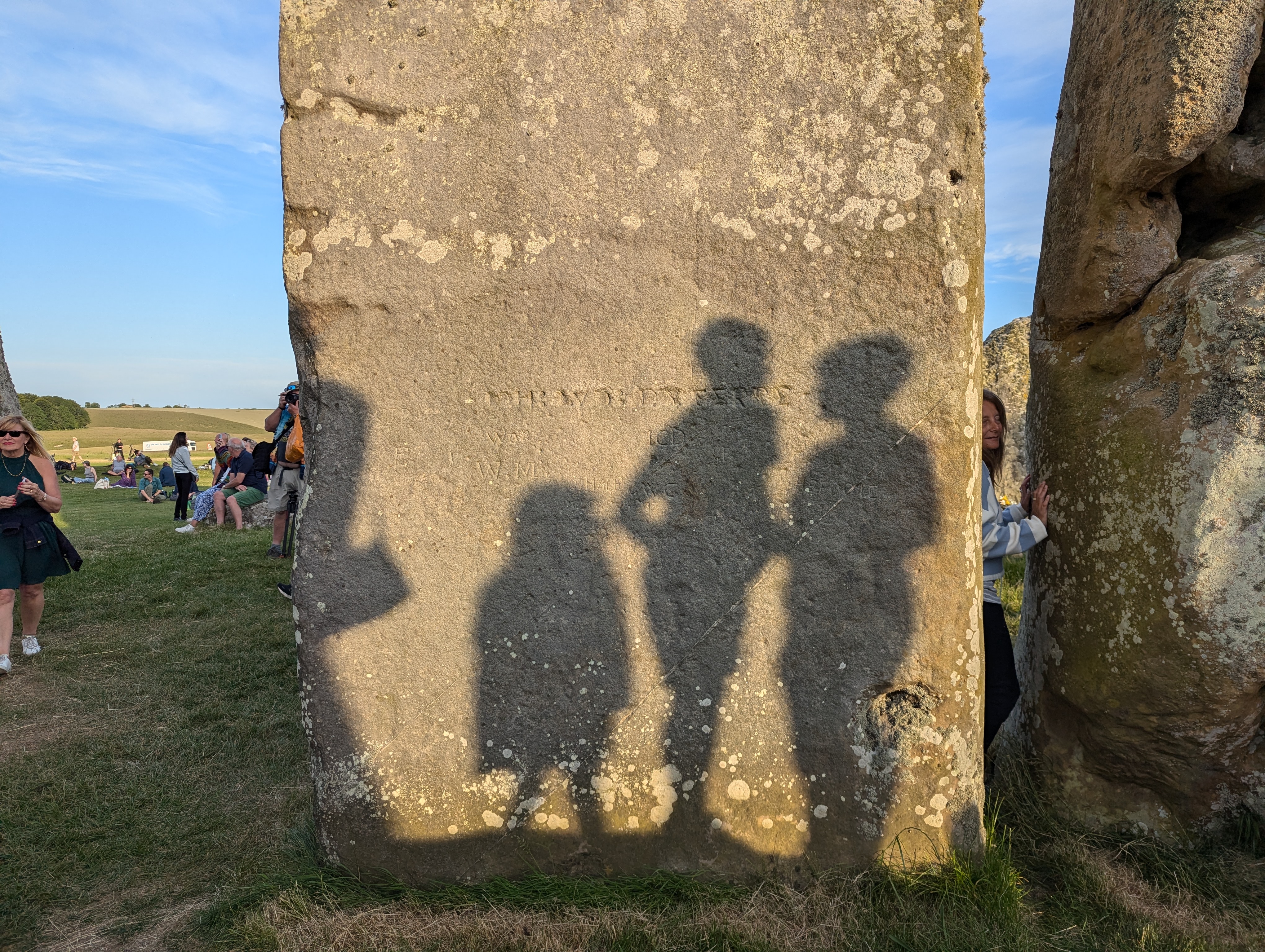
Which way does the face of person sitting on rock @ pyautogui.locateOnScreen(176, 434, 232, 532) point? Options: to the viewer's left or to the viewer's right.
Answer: to the viewer's left

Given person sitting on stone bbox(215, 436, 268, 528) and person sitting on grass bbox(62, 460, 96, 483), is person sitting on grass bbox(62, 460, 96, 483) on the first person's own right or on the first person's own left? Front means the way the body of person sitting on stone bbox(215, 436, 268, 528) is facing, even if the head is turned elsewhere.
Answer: on the first person's own right

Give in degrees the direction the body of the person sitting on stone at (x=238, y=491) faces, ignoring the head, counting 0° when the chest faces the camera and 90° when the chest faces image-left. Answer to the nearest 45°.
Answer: approximately 45°

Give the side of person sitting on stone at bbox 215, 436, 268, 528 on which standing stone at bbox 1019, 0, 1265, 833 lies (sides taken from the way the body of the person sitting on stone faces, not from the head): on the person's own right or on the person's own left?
on the person's own left

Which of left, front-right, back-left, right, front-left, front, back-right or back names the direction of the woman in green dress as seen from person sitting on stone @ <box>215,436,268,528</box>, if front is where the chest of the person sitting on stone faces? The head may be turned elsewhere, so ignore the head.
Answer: front-left

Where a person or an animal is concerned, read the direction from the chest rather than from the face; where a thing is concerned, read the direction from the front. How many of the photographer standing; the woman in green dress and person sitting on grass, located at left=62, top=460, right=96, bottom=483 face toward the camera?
2

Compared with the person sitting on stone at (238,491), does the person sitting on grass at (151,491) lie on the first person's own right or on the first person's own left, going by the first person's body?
on the first person's own right
